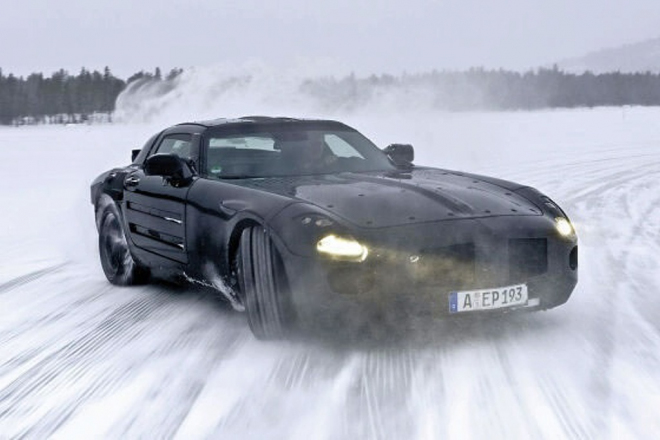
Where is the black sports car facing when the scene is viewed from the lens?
facing the viewer and to the right of the viewer
